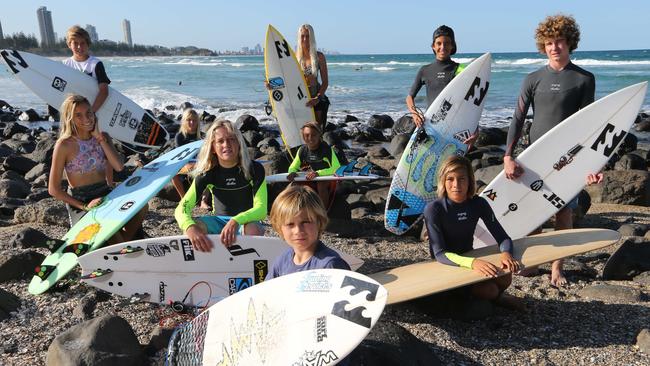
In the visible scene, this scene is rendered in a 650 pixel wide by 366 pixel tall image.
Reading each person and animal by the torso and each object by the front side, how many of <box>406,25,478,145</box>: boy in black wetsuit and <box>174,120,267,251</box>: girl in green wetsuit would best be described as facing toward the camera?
2

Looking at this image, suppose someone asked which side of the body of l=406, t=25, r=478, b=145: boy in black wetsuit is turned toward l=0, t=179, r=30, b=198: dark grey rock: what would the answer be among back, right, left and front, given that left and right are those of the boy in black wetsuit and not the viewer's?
right

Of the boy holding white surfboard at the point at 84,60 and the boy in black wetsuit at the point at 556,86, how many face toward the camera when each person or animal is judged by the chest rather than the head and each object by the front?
2

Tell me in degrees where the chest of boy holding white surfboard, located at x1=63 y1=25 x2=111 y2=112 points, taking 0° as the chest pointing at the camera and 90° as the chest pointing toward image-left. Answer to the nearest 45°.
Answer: approximately 0°

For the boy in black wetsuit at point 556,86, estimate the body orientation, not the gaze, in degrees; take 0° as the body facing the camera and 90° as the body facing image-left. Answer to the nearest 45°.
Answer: approximately 0°

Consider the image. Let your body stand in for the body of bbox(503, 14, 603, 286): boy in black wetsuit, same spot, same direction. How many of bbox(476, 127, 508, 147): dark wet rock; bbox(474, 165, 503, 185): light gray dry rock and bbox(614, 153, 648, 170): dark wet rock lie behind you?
3

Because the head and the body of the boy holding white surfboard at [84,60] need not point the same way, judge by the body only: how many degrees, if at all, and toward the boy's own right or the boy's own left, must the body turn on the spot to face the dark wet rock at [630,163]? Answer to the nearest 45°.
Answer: approximately 90° to the boy's own left
